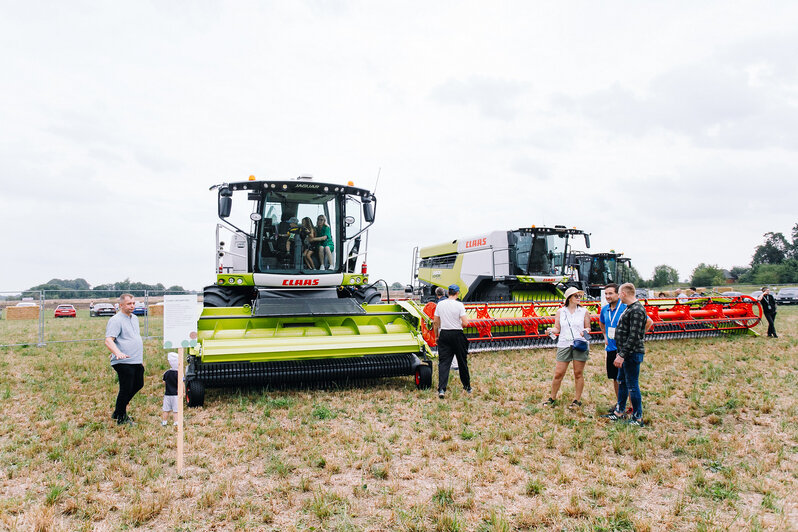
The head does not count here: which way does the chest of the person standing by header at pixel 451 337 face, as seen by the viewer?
away from the camera

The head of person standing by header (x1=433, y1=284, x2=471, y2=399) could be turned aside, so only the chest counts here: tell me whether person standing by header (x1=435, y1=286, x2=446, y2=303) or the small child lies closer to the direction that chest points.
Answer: the person standing by header

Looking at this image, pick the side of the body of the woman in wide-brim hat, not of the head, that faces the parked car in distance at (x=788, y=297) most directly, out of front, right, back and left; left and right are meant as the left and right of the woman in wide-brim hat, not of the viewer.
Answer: back

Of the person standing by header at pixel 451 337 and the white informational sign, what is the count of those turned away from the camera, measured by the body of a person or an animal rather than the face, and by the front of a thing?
1

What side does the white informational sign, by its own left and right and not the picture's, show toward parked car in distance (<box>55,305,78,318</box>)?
back

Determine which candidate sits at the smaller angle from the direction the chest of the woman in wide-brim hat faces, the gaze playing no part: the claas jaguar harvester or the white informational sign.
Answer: the white informational sign

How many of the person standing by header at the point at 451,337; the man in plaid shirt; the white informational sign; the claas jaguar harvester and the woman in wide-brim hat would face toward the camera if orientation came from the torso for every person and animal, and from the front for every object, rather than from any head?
3

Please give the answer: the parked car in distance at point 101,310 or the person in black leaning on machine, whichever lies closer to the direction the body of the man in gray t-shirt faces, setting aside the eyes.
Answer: the person in black leaning on machine

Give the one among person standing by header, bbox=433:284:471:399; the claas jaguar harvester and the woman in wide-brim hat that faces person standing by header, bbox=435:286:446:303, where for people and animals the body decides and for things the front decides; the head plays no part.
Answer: person standing by header, bbox=433:284:471:399

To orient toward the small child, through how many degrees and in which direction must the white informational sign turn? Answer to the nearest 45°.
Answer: approximately 180°

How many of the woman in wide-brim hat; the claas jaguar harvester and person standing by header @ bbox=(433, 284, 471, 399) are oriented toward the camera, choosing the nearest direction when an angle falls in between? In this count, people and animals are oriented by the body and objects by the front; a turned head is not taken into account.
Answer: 2
